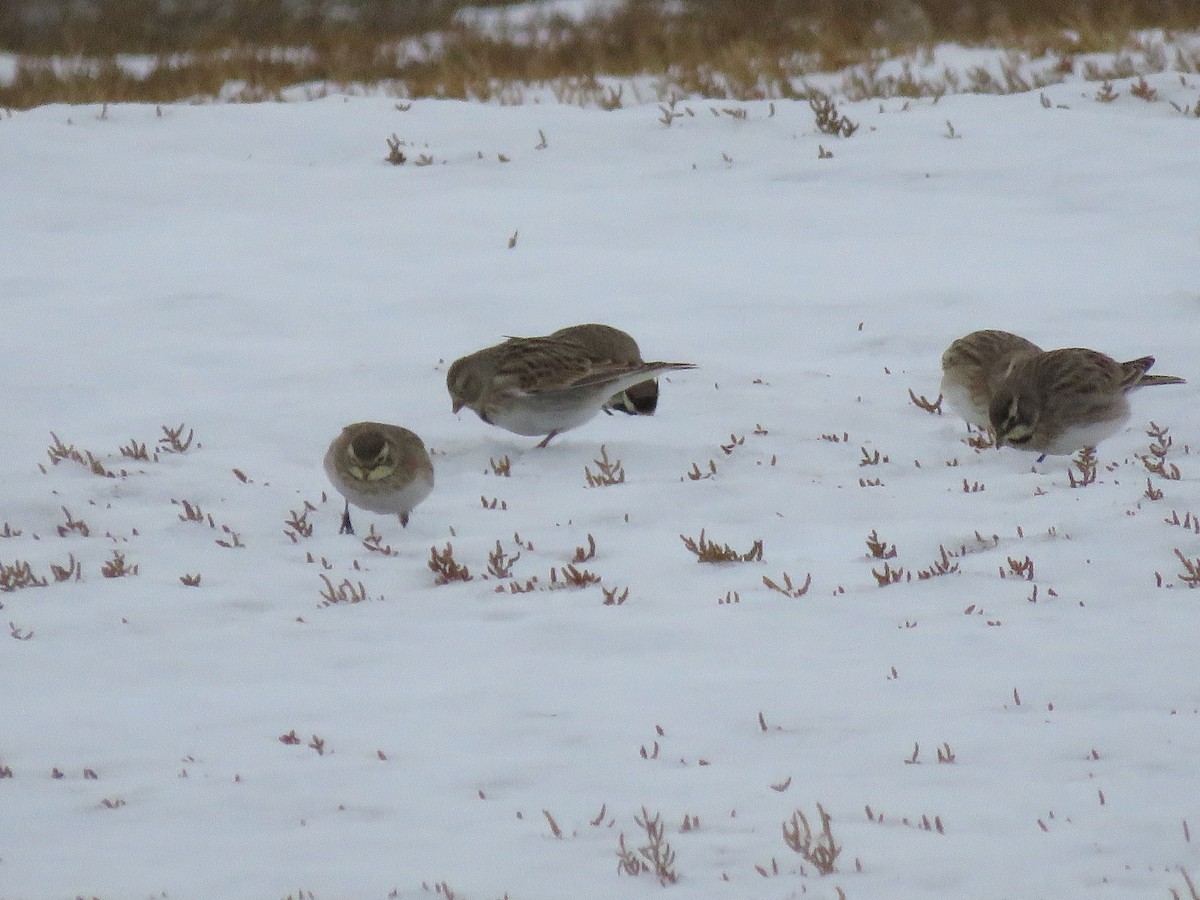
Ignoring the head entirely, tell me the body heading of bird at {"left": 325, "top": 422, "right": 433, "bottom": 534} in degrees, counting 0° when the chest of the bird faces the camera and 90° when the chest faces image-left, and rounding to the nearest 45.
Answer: approximately 0°

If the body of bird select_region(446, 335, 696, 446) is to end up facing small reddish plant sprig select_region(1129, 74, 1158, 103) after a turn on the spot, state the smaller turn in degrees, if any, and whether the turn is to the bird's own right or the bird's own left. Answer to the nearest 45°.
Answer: approximately 135° to the bird's own right

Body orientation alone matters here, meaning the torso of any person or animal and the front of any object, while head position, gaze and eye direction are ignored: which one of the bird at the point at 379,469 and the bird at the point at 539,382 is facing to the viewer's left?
the bird at the point at 539,382

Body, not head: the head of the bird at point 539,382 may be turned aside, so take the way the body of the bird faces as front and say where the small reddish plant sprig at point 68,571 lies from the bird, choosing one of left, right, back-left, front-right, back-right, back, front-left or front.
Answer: front-left

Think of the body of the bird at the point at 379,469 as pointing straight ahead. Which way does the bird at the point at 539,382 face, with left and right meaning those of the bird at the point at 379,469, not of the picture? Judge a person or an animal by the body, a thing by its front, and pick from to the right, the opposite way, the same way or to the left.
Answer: to the right

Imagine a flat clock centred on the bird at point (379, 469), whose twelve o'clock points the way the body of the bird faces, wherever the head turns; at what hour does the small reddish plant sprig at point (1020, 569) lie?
The small reddish plant sprig is roughly at 10 o'clock from the bird.

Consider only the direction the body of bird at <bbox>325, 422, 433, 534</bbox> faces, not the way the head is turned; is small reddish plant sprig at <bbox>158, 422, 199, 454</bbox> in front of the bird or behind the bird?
behind

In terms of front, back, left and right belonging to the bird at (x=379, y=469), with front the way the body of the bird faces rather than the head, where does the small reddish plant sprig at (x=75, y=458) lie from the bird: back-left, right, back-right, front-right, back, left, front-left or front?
back-right

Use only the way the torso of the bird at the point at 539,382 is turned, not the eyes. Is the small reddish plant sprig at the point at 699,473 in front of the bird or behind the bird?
behind

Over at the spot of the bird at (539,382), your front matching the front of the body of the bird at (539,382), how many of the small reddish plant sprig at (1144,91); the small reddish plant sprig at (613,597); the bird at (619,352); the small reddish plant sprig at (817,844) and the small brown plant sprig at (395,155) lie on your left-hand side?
2

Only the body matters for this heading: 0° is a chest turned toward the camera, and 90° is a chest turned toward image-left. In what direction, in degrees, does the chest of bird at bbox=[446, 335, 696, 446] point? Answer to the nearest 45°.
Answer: approximately 90°

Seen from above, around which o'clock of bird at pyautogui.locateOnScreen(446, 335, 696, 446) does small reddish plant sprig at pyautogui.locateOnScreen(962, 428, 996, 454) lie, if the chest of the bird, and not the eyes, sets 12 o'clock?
The small reddish plant sprig is roughly at 6 o'clock from the bird.

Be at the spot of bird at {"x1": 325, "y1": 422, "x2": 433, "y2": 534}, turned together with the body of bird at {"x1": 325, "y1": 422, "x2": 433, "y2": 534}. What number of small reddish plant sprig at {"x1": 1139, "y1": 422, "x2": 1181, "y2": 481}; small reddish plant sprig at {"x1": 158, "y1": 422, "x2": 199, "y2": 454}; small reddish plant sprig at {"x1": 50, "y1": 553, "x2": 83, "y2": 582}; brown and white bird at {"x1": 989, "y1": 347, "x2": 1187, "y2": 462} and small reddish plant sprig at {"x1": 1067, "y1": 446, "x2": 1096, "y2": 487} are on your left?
3
